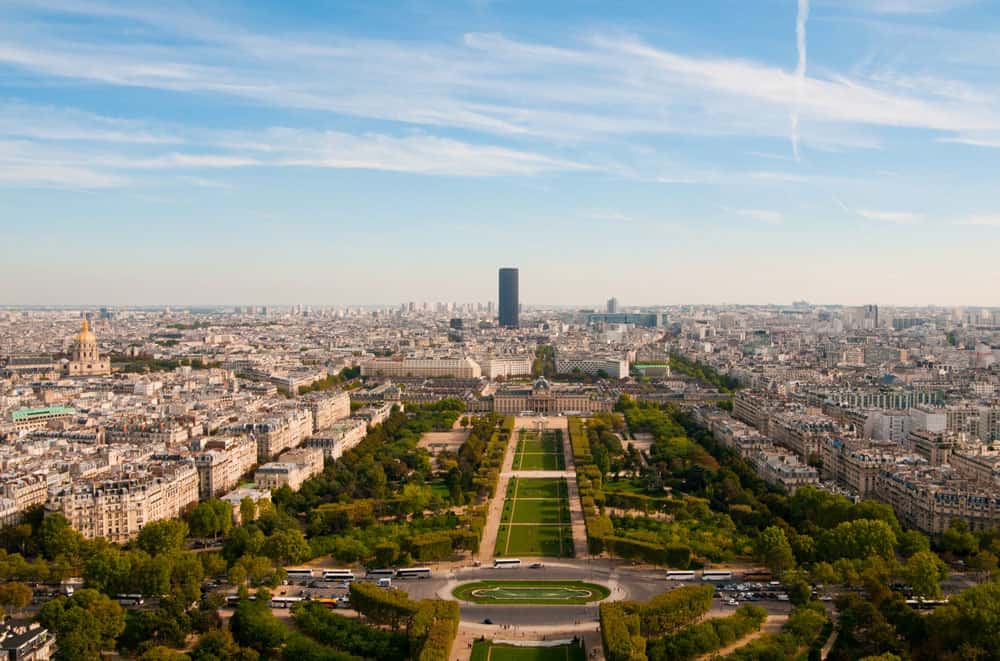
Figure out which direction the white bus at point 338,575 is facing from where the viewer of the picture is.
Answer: facing to the right of the viewer

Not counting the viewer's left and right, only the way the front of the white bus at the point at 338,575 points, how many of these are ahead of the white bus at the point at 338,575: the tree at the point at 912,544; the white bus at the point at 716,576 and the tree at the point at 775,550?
3

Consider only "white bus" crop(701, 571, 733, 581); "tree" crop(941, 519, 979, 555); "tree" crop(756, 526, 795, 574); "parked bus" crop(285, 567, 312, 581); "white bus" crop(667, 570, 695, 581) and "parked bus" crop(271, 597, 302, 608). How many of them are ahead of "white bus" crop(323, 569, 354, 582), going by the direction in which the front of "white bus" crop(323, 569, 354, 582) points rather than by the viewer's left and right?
4

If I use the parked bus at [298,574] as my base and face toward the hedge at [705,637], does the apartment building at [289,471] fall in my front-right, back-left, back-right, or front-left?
back-left

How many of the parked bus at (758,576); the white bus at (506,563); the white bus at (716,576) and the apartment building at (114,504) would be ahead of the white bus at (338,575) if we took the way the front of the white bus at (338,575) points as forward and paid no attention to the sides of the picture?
3
